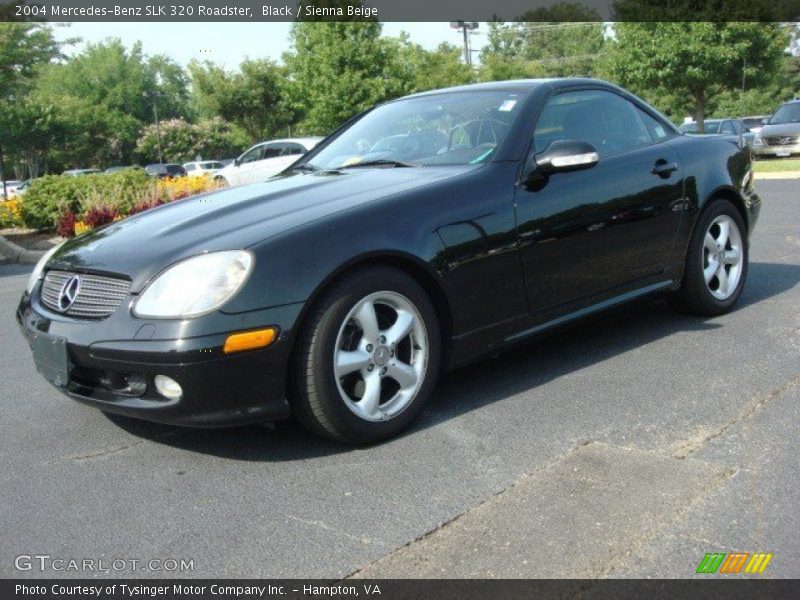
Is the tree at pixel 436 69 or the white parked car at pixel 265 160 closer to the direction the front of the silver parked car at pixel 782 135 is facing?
the white parked car

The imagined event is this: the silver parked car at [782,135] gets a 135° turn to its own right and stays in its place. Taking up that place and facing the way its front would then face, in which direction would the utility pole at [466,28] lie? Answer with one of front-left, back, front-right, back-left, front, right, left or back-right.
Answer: front-left

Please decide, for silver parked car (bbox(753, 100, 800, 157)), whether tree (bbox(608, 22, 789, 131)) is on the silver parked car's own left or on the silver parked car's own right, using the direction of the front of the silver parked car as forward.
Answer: on the silver parked car's own right

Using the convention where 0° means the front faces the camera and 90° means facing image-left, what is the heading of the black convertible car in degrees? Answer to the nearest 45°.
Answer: approximately 45°

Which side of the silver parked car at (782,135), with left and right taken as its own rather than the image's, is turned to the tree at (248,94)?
right

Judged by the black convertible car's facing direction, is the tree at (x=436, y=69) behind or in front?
behind

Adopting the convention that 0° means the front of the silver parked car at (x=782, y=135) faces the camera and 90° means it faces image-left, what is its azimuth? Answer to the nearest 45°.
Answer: approximately 45°
